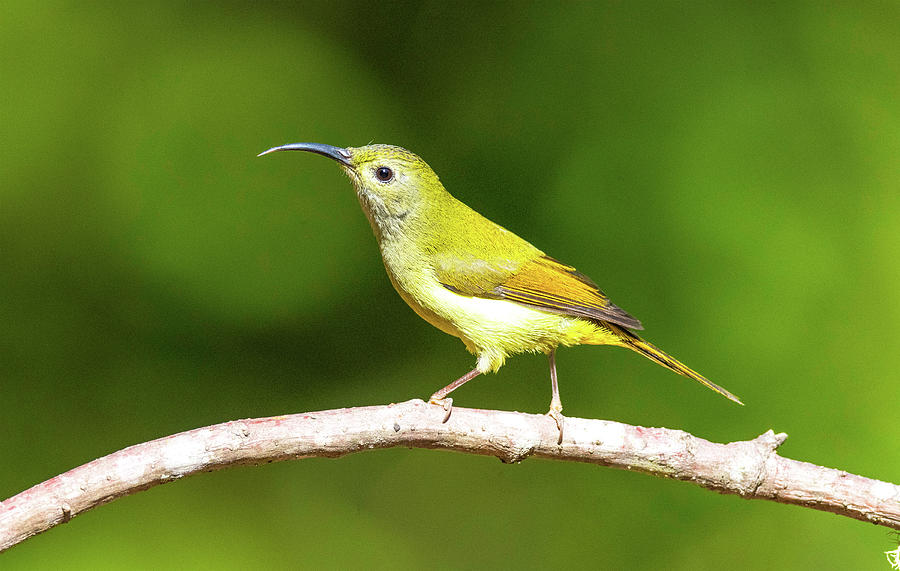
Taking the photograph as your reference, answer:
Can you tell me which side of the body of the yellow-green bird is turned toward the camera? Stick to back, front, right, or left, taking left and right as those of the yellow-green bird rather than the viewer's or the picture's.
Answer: left
